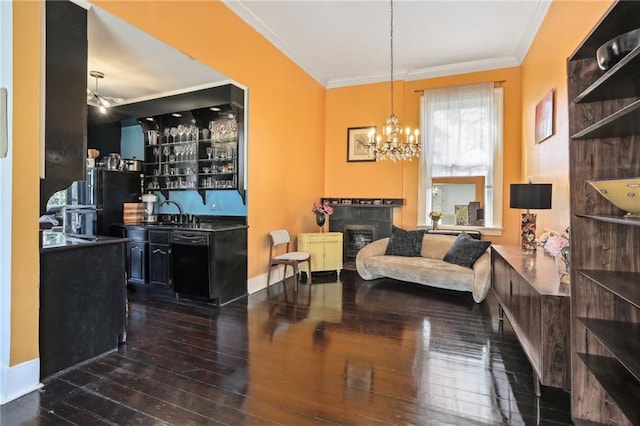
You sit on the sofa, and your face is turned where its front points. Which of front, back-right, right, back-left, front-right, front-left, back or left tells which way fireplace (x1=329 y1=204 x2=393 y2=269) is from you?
right

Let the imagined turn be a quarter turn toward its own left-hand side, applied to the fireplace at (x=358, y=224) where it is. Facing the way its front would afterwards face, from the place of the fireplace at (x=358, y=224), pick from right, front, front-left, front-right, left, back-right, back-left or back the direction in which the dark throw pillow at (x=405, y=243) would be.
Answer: front-right

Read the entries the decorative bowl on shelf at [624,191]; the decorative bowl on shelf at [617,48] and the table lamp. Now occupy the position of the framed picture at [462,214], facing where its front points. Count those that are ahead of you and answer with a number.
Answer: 3

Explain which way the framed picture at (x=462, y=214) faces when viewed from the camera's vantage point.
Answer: facing the viewer

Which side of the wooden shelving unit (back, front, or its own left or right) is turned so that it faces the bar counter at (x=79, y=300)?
front

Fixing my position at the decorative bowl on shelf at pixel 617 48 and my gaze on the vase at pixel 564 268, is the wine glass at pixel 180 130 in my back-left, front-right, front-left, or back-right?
front-left

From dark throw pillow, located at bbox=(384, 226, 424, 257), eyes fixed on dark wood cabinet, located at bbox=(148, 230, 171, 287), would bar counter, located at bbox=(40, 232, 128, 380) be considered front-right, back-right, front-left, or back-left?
front-left

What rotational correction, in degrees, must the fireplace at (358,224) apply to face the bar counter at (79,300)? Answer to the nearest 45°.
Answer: approximately 45° to its right

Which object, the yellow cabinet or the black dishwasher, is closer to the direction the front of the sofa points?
the black dishwasher

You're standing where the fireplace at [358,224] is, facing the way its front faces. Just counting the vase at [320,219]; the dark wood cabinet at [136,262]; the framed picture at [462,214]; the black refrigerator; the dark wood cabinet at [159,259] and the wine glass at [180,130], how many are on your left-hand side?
1

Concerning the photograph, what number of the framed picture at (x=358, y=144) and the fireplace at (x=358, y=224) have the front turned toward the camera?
2

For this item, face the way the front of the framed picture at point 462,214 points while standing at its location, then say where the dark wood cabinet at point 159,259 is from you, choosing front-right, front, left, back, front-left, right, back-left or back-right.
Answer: front-right

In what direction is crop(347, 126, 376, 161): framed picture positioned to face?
toward the camera

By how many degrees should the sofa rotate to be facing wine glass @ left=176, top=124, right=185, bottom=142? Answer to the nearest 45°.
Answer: approximately 45° to its right

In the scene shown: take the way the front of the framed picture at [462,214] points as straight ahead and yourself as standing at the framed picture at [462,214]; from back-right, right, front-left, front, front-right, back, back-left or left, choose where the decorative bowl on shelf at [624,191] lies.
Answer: front

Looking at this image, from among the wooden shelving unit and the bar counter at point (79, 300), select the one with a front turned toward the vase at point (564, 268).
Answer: the bar counter

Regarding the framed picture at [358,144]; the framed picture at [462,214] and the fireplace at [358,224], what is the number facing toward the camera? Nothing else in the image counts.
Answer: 3

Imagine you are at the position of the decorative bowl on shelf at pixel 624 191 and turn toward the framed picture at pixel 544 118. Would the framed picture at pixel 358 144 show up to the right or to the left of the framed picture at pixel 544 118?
left
